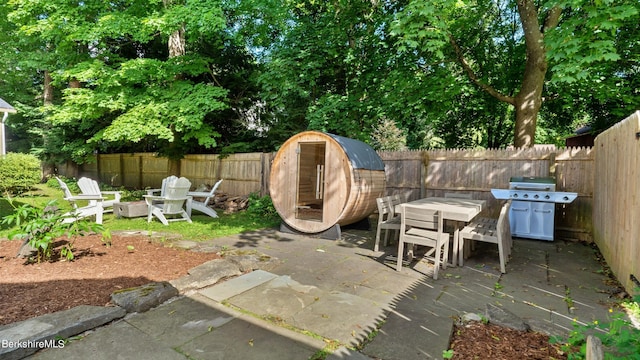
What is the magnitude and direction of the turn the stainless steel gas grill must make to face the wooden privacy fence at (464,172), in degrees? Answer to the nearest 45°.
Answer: approximately 135° to its right

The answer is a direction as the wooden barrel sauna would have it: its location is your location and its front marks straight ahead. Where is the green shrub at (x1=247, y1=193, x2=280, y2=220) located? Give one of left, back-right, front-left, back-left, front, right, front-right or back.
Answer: right

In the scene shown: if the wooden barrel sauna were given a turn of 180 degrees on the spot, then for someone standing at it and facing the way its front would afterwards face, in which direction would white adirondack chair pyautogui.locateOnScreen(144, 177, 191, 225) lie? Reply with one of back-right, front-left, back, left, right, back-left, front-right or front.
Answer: back-left

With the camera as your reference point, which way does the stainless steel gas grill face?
facing the viewer

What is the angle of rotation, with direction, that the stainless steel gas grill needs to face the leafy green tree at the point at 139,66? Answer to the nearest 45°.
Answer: approximately 90° to its right

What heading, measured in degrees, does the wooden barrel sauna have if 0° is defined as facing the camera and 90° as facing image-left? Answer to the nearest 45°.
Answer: approximately 45°

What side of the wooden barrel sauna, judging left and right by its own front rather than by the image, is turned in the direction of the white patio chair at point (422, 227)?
left

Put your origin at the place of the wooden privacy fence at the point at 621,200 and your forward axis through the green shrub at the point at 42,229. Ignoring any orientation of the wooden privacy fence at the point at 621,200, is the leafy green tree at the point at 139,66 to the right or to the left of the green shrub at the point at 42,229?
right

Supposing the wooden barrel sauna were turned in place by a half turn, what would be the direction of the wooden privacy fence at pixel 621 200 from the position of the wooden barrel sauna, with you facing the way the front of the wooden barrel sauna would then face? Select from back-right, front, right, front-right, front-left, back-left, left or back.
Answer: right

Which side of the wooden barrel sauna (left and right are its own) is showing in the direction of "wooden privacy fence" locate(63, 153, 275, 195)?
right

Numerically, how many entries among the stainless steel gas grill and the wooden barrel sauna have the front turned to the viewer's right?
0

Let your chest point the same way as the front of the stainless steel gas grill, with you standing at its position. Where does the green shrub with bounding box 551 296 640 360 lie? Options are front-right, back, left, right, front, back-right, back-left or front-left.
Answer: front

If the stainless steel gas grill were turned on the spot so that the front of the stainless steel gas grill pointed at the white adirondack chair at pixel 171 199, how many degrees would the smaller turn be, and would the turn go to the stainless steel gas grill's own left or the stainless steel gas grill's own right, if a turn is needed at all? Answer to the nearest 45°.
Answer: approximately 45° to the stainless steel gas grill's own right

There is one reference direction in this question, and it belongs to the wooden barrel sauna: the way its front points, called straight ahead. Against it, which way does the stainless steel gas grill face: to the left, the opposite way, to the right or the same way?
the same way

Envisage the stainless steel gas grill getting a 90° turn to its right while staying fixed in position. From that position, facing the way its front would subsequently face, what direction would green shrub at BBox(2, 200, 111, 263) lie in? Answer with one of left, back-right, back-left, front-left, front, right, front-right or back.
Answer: front-left

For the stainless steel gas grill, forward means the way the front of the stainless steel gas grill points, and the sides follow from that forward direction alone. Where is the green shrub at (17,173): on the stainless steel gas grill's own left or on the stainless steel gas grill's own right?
on the stainless steel gas grill's own right
